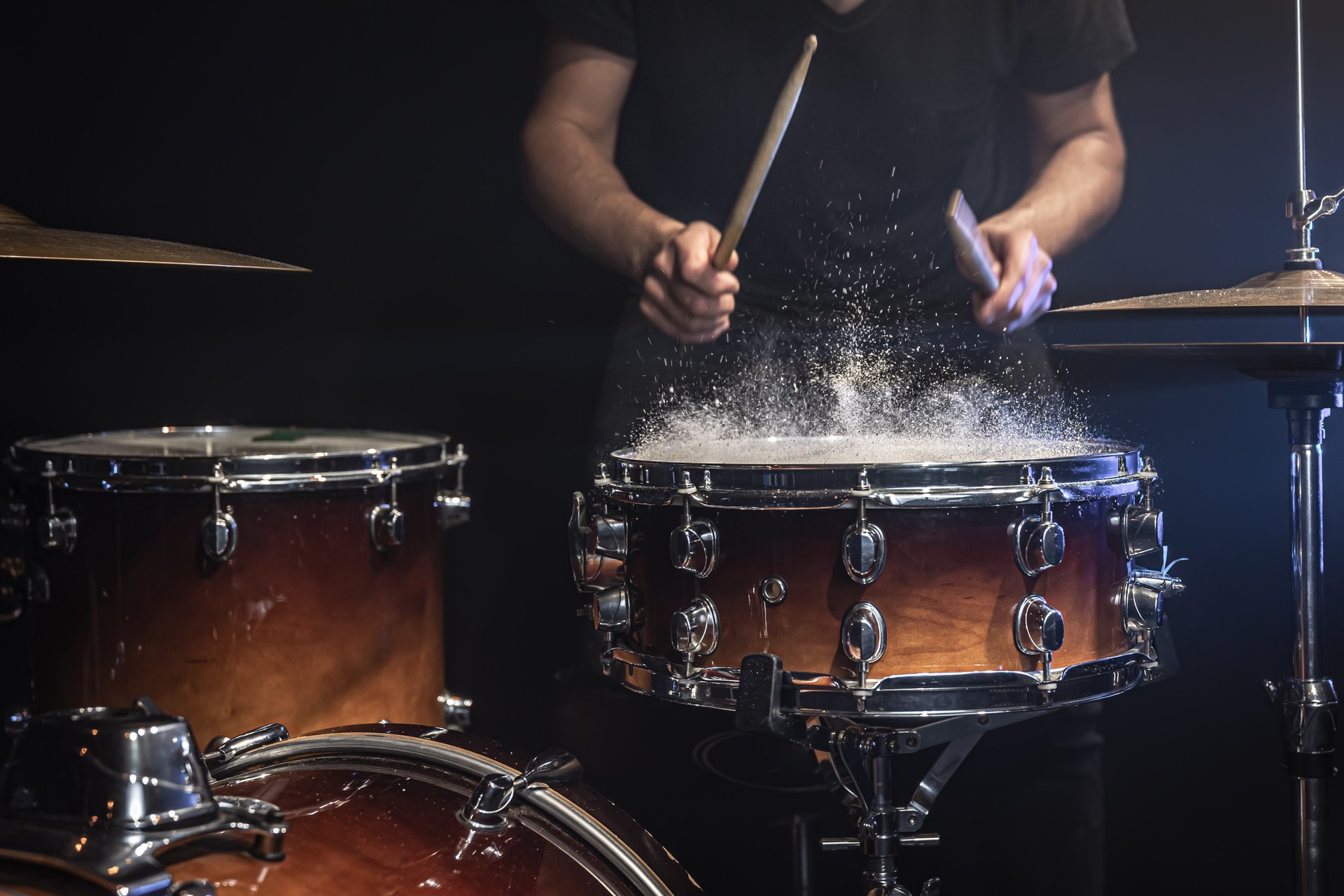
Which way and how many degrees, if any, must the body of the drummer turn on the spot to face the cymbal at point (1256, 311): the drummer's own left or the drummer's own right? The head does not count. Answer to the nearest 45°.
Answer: approximately 45° to the drummer's own left

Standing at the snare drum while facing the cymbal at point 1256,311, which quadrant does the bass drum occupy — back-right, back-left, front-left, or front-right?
back-right

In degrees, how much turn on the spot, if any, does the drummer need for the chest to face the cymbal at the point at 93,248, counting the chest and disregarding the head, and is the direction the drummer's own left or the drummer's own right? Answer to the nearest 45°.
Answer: approximately 45° to the drummer's own right

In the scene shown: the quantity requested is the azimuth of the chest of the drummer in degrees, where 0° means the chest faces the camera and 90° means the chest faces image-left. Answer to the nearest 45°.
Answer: approximately 0°
